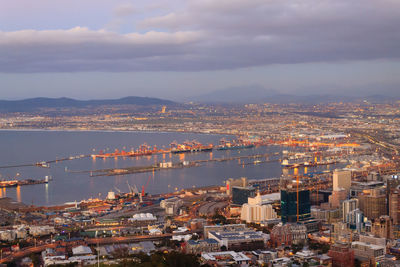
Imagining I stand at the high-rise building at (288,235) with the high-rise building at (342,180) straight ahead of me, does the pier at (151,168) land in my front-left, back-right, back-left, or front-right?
front-left

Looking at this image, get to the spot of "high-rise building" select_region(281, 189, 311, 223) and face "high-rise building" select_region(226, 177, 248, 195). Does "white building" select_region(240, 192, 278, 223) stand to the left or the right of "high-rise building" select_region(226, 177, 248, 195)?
left

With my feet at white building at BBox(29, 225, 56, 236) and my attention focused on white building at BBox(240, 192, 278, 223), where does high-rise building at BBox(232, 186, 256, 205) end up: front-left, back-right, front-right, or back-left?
front-left

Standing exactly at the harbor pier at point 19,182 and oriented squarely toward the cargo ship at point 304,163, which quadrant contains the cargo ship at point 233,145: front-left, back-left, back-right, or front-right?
front-left
